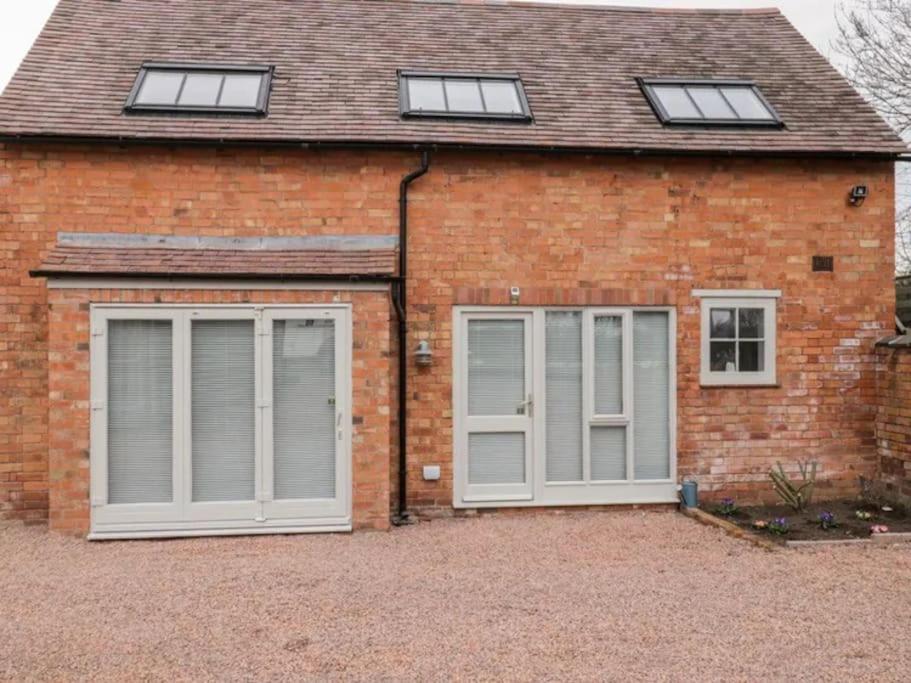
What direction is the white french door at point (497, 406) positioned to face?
toward the camera

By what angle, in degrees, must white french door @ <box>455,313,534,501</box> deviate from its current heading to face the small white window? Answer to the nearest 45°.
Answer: approximately 90° to its left

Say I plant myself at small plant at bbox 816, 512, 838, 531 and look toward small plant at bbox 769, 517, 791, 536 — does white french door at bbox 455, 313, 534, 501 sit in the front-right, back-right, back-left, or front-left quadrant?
front-right

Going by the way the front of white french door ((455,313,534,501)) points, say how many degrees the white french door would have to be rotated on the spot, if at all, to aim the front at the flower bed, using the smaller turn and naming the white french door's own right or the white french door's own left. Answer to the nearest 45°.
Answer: approximately 90° to the white french door's own left

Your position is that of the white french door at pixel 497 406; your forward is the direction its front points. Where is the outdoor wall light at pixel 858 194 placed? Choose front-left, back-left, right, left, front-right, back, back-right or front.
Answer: left

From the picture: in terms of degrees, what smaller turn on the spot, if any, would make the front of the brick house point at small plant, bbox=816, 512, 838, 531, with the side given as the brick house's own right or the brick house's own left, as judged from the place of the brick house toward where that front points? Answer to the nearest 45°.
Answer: approximately 90° to the brick house's own left

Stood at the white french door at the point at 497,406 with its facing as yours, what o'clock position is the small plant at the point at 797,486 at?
The small plant is roughly at 9 o'clock from the white french door.
